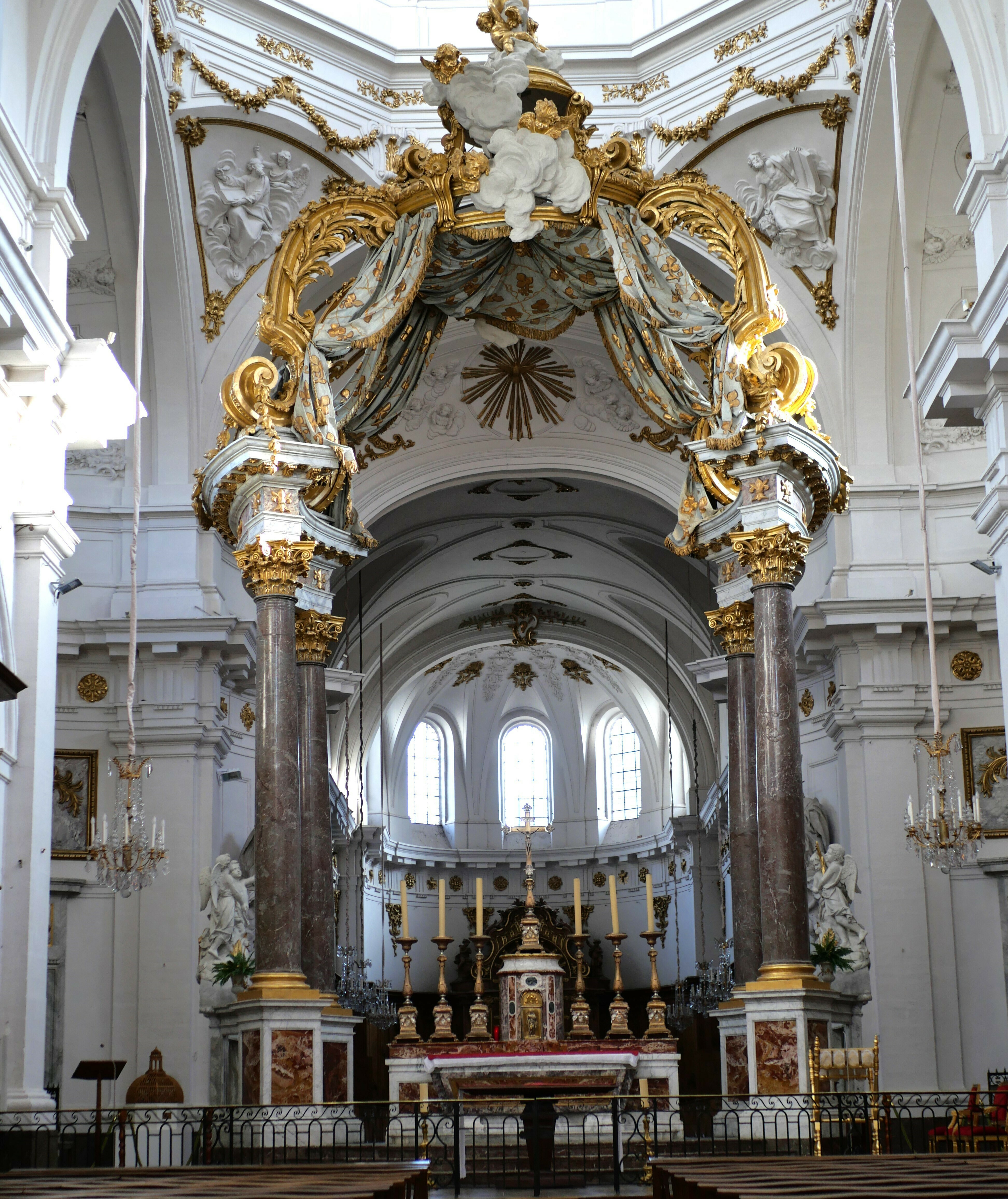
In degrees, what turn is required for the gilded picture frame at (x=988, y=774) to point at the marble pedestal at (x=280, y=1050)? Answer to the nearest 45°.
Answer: approximately 45° to its right

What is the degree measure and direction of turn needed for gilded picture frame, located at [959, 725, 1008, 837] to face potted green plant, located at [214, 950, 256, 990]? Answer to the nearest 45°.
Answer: approximately 45° to its right

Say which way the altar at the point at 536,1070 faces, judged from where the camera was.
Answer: facing the viewer

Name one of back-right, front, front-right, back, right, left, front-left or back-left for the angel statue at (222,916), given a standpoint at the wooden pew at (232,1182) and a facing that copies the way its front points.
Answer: front

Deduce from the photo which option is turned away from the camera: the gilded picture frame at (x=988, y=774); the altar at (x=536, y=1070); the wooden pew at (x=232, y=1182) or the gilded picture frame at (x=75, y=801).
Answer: the wooden pew

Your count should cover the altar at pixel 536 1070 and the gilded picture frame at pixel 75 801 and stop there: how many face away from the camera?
0

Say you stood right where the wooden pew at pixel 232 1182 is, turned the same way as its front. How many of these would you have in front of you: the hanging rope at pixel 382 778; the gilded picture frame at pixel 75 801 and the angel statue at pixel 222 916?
3

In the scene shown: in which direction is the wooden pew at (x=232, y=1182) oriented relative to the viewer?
away from the camera
